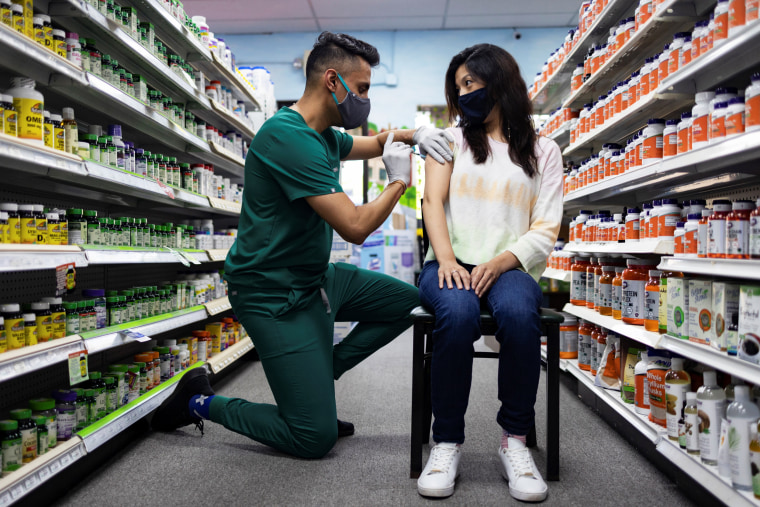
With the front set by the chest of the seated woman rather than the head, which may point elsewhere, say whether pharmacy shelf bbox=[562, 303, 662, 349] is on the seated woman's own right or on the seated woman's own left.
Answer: on the seated woman's own left

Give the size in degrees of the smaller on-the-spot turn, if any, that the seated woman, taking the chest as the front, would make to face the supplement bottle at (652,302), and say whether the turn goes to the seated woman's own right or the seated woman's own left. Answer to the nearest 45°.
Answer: approximately 135° to the seated woman's own left

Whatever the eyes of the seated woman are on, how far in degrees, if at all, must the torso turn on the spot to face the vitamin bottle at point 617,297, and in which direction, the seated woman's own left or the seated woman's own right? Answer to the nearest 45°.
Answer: approximately 135° to the seated woman's own left

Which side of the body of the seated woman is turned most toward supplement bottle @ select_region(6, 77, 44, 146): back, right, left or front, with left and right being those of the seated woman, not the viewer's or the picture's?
right

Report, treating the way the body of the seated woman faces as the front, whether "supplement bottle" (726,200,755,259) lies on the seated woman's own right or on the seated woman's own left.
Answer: on the seated woman's own left

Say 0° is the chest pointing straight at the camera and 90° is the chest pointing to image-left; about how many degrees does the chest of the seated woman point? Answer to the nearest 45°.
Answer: approximately 0°

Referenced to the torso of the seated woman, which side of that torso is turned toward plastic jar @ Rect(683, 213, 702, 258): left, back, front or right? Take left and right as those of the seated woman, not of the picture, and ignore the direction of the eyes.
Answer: left

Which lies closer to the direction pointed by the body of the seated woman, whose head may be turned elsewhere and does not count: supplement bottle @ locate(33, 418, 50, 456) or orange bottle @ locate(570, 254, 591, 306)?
the supplement bottle

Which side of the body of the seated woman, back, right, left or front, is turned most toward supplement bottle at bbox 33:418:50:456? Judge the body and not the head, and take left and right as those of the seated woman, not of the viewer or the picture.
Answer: right

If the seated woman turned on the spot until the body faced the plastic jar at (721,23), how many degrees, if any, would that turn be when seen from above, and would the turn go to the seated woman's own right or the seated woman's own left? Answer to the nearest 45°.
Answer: approximately 90° to the seated woman's own left
